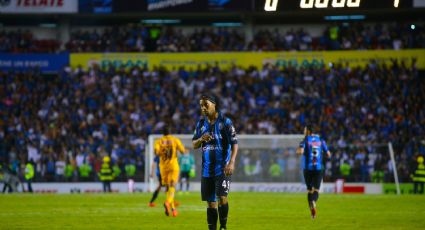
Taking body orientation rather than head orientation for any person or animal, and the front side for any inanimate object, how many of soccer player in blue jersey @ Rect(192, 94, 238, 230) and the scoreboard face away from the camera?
0

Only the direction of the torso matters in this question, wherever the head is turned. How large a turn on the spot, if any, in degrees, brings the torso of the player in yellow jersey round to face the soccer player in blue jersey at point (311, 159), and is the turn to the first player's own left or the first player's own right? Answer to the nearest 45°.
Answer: approximately 90° to the first player's own right

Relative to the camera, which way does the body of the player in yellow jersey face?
away from the camera

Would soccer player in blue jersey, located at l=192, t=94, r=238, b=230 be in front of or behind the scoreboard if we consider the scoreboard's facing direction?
in front

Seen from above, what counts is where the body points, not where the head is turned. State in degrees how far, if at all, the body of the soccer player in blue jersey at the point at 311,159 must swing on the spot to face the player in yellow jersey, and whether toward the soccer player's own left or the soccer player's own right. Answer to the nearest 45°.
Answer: approximately 90° to the soccer player's own left

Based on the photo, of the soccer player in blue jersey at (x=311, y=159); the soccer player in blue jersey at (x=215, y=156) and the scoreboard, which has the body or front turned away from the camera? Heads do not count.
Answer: the soccer player in blue jersey at (x=311, y=159)

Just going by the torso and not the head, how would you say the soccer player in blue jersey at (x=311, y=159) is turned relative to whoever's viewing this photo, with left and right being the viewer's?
facing away from the viewer

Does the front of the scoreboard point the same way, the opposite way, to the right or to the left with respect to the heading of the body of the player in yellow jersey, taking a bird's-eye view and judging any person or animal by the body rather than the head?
the opposite way

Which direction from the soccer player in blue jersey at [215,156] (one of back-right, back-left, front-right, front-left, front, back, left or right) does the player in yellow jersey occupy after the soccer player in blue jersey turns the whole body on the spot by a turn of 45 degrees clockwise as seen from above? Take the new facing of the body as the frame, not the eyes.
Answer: right
